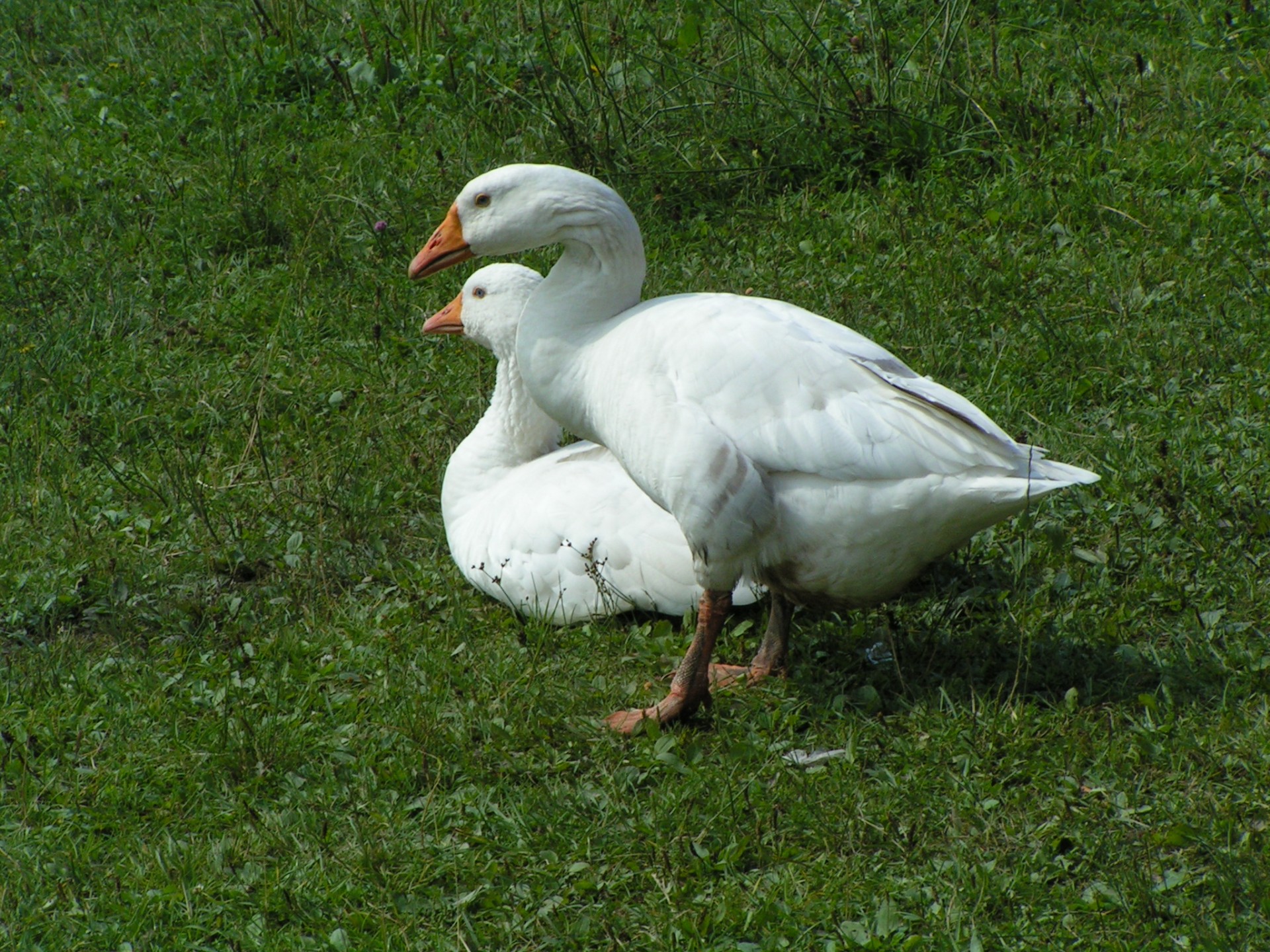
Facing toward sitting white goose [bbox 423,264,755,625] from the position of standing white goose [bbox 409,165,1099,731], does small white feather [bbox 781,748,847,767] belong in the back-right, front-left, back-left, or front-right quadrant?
back-left

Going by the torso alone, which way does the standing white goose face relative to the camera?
to the viewer's left

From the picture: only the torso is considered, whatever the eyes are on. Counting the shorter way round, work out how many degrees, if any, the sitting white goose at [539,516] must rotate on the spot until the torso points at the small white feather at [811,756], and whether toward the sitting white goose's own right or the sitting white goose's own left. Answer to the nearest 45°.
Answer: approximately 135° to the sitting white goose's own left

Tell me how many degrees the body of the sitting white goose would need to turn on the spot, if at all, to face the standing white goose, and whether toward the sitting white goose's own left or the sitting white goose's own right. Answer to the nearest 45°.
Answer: approximately 135° to the sitting white goose's own left

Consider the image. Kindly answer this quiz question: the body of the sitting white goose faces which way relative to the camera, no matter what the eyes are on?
to the viewer's left

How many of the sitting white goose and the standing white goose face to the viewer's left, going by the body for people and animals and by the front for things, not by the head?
2
